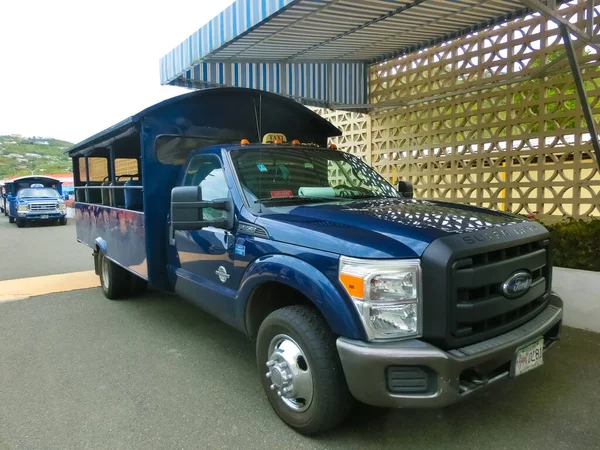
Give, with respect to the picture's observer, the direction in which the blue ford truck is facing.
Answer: facing the viewer and to the right of the viewer

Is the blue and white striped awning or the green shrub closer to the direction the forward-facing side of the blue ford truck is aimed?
the green shrub

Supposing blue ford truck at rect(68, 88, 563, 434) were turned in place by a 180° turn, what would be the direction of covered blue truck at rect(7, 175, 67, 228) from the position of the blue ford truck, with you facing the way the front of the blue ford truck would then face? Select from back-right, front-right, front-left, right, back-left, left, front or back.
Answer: front

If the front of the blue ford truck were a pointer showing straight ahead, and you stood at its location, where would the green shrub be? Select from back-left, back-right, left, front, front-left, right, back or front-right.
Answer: left

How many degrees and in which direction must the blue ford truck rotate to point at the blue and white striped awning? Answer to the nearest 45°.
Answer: approximately 135° to its left
